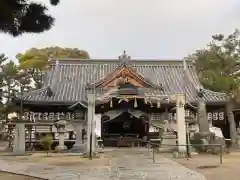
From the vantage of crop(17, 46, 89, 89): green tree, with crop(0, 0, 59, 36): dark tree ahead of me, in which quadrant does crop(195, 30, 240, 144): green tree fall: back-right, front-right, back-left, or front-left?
front-left

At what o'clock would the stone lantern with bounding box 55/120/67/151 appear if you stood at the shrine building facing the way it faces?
The stone lantern is roughly at 1 o'clock from the shrine building.

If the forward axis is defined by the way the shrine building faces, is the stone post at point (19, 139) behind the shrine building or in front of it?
in front

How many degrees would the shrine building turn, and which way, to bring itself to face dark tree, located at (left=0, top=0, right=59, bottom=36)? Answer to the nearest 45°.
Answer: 0° — it already faces it

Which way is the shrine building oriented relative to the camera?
toward the camera
